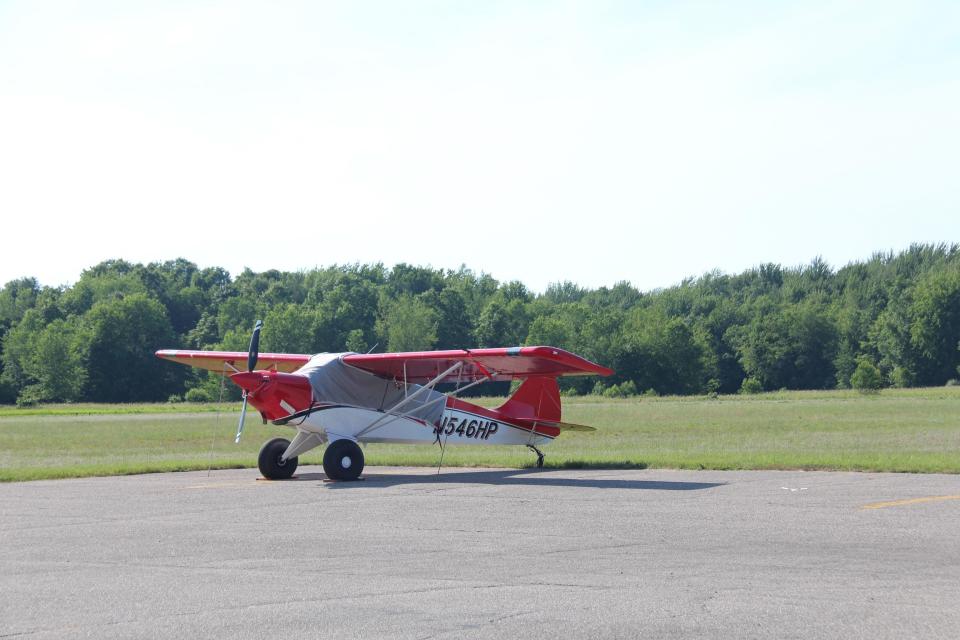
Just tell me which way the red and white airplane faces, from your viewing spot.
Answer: facing the viewer and to the left of the viewer
